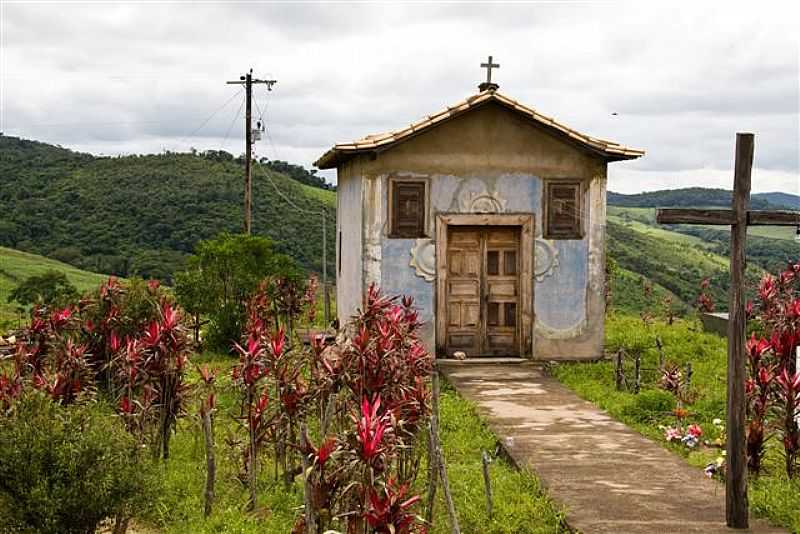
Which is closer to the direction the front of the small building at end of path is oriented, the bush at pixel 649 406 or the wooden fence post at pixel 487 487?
the wooden fence post

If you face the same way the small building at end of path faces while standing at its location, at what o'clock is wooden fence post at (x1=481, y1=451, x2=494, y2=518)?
The wooden fence post is roughly at 12 o'clock from the small building at end of path.

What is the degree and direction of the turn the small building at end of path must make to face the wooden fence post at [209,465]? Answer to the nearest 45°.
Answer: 0° — it already faces it

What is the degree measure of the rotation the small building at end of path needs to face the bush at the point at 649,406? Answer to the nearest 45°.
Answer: approximately 45° to its left

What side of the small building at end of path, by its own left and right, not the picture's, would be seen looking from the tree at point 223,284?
right

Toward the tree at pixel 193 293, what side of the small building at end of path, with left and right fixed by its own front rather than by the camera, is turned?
right

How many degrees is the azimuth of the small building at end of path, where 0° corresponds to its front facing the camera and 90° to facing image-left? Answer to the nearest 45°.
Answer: approximately 0°

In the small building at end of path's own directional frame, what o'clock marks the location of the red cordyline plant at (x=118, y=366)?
The red cordyline plant is roughly at 1 o'clock from the small building at end of path.
